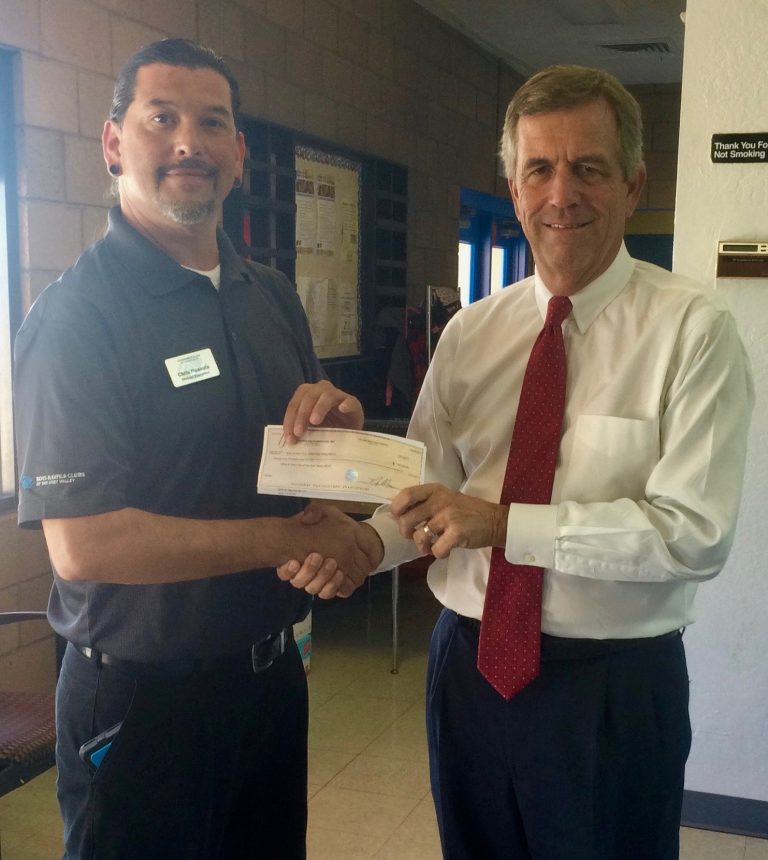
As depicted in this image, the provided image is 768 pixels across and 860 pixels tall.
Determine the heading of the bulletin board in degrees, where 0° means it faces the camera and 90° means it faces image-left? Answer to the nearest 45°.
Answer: approximately 315°

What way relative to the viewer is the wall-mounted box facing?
toward the camera

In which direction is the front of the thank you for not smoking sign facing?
toward the camera

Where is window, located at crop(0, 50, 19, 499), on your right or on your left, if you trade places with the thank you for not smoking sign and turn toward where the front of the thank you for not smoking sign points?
on your right

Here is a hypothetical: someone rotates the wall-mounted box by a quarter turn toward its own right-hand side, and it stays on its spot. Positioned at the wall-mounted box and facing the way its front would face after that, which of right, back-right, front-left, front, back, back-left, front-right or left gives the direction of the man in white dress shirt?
left

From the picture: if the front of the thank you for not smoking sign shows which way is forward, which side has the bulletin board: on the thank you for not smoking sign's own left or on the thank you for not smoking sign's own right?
on the thank you for not smoking sign's own right

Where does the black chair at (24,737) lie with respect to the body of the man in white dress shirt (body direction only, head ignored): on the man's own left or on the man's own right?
on the man's own right

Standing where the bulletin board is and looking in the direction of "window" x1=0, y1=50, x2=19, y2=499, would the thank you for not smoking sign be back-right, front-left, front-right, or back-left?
front-left

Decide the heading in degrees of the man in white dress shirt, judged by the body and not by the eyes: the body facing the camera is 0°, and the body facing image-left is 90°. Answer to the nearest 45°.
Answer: approximately 45°

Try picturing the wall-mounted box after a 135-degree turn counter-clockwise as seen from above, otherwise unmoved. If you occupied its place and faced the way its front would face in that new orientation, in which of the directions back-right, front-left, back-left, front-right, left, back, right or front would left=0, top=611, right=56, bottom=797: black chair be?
back
